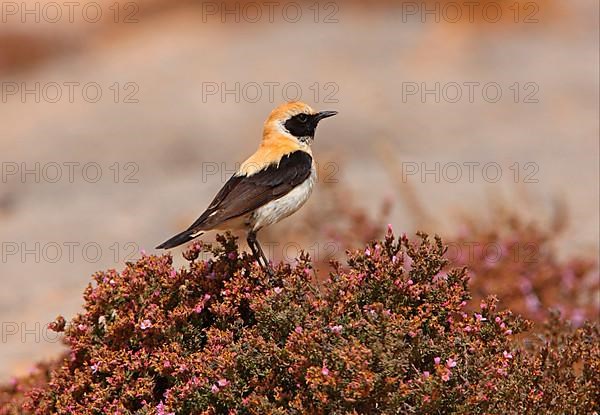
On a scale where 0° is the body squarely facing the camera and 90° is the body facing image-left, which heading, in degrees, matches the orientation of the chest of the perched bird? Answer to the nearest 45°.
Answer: approximately 270°
